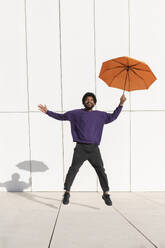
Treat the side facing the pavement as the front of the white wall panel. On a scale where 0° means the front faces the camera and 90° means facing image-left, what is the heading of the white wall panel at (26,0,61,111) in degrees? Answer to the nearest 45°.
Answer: approximately 0°

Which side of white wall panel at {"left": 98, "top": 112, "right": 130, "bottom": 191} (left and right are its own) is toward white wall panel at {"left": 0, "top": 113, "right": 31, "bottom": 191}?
right

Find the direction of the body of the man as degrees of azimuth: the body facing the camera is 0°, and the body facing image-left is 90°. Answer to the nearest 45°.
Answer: approximately 0°
